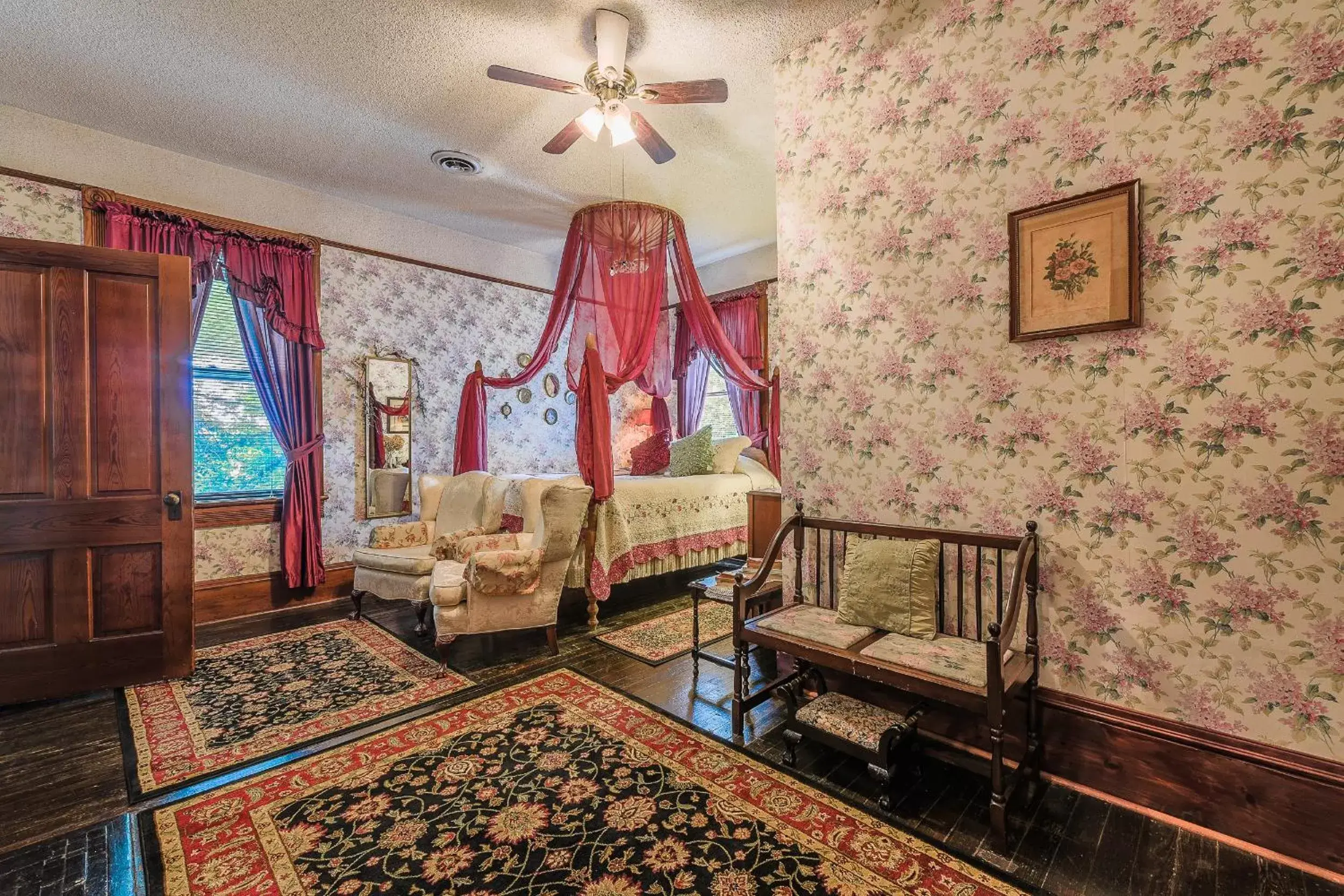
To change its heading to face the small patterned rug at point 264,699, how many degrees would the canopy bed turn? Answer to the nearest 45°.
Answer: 0° — it already faces it

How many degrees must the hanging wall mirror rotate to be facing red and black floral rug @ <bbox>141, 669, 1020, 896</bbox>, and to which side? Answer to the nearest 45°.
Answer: approximately 45° to its right

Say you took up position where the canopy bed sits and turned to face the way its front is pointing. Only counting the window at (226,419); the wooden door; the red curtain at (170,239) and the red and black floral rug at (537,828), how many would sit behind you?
0

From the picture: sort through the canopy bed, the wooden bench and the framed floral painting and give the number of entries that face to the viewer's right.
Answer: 0

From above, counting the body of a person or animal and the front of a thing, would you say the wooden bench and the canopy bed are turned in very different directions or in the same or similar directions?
same or similar directions

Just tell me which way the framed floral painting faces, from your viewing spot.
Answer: facing the viewer and to the left of the viewer

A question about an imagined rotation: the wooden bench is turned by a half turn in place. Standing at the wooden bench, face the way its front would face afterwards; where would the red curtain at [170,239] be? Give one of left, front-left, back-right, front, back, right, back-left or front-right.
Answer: back-left

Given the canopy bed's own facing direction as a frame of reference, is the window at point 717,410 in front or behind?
behind

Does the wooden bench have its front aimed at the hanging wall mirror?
no

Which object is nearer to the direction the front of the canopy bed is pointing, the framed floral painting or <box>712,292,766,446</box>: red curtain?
the framed floral painting

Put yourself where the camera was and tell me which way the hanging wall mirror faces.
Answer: facing the viewer and to the right of the viewer

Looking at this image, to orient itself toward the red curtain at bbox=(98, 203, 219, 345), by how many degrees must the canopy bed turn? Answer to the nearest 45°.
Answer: approximately 45° to its right

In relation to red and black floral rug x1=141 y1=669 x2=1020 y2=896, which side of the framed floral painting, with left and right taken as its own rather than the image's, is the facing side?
front

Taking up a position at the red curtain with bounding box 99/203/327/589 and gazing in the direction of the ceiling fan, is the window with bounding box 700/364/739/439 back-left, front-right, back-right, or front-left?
front-left

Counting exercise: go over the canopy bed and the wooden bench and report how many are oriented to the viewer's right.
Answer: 0

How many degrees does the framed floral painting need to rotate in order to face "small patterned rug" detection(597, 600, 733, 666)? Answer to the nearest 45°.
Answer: approximately 45° to its right

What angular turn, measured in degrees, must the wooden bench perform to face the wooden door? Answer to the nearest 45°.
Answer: approximately 45° to its right

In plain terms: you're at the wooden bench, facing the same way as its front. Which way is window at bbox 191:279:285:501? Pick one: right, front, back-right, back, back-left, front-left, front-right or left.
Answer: front-right

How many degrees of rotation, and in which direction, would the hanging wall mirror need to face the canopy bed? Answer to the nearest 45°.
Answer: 0° — it already faces it

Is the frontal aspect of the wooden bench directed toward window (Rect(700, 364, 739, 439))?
no

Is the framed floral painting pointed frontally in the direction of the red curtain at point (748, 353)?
no
